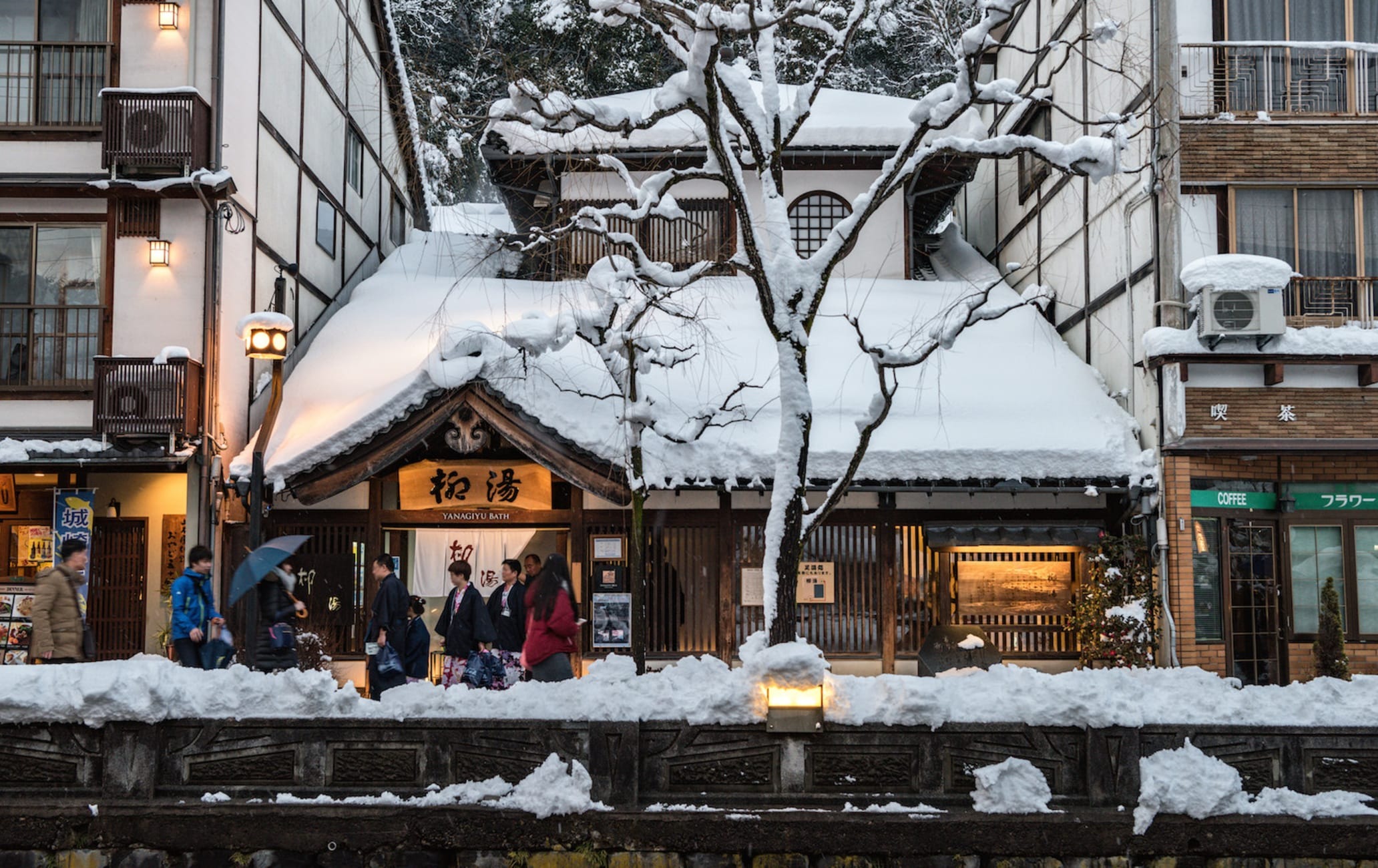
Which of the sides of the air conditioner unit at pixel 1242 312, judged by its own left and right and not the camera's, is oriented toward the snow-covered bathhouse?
right

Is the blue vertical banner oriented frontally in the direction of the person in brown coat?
yes

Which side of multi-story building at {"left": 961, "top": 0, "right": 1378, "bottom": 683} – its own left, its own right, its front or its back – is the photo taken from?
front

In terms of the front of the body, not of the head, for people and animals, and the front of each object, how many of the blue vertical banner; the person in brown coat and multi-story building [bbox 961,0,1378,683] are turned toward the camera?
2

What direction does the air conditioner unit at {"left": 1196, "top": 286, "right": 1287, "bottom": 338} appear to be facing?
toward the camera

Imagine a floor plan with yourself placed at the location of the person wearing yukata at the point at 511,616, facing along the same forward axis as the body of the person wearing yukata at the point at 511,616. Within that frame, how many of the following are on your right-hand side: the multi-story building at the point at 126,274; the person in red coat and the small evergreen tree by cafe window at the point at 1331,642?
1

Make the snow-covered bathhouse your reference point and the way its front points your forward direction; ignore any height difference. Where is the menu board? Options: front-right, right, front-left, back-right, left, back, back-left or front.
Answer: right

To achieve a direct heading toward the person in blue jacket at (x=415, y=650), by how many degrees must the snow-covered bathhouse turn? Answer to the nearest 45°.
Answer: approximately 45° to its right
